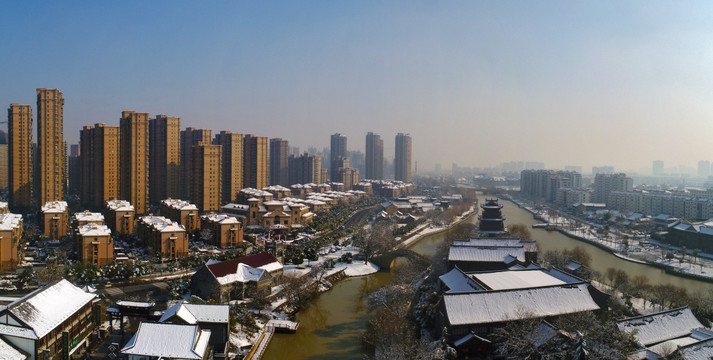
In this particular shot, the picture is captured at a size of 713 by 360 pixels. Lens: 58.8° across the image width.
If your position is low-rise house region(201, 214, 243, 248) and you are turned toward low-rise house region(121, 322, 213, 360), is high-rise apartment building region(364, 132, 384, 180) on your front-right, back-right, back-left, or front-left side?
back-left

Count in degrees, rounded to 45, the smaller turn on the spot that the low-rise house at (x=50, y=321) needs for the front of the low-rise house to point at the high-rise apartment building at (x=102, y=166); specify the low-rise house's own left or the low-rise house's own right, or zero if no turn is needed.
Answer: approximately 135° to the low-rise house's own left

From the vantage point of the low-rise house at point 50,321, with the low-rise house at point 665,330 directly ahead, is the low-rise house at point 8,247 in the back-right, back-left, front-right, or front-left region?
back-left

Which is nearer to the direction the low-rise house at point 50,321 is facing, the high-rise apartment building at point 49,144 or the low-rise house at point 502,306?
the low-rise house

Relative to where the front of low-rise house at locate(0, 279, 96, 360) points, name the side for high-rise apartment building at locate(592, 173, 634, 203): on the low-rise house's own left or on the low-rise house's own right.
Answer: on the low-rise house's own left

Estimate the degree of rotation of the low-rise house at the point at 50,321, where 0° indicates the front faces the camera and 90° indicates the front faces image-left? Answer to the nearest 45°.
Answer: approximately 315°

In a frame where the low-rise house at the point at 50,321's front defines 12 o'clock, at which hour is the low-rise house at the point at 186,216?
the low-rise house at the point at 186,216 is roughly at 8 o'clock from the low-rise house at the point at 50,321.

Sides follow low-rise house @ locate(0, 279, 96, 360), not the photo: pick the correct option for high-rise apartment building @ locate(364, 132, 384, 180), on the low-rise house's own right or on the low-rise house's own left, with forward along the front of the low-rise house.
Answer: on the low-rise house's own left

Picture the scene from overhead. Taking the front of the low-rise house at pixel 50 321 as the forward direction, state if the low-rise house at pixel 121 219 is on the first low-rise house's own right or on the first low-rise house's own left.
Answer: on the first low-rise house's own left
